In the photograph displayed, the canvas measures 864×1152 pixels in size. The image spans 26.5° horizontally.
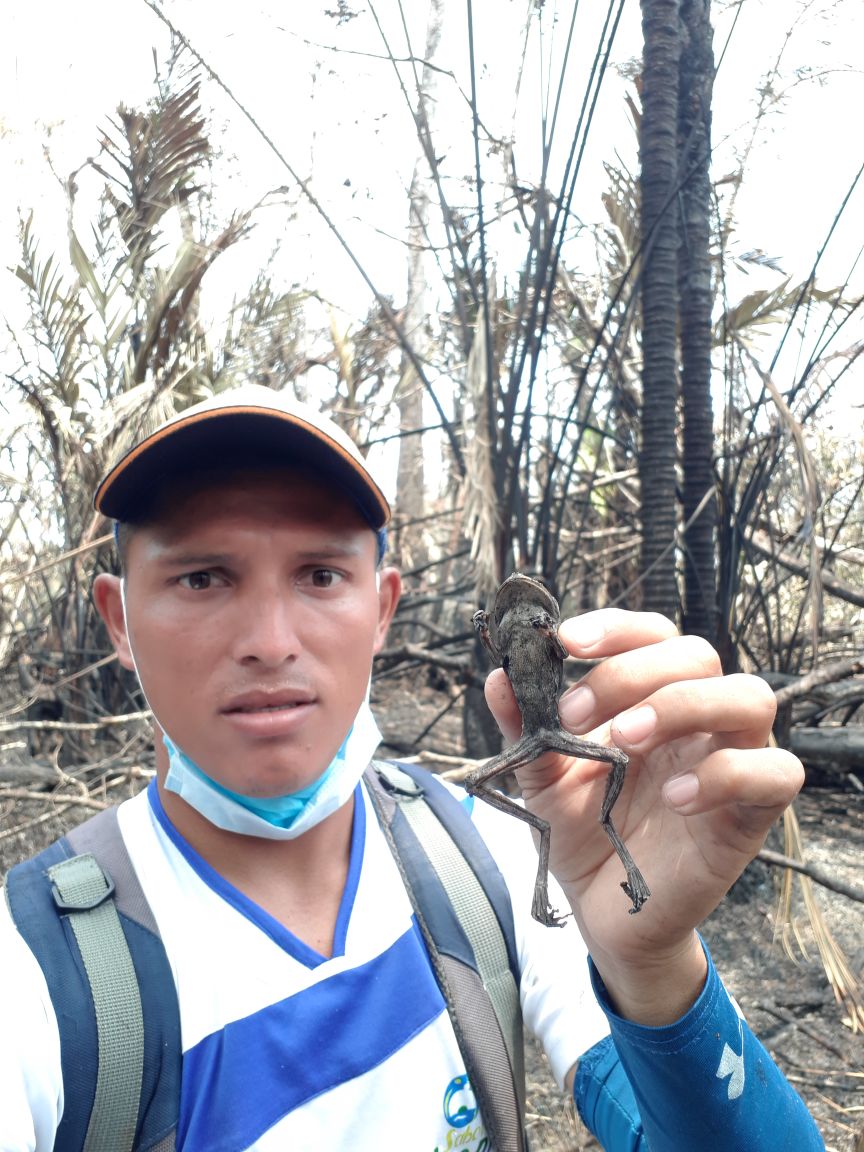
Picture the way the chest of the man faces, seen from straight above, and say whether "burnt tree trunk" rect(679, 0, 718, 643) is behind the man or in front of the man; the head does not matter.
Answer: behind

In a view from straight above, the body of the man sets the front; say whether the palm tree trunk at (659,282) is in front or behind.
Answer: behind

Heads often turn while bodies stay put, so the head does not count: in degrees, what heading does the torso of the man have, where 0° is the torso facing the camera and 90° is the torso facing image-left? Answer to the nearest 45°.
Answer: approximately 0°
